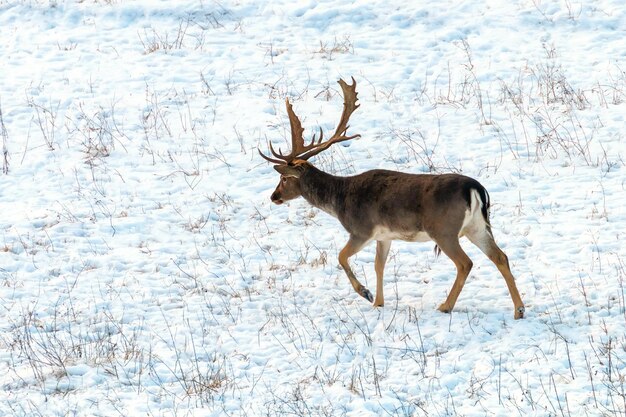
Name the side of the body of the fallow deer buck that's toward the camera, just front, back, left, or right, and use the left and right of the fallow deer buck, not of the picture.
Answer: left
